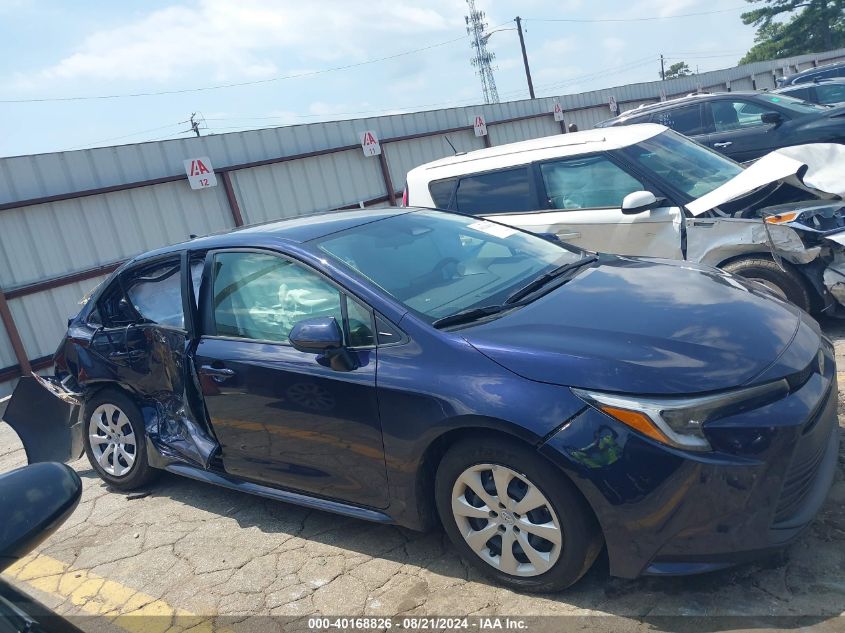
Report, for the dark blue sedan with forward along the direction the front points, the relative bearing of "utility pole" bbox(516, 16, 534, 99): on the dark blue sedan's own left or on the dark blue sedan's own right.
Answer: on the dark blue sedan's own left

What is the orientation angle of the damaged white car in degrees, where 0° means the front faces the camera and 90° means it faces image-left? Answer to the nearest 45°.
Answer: approximately 315°

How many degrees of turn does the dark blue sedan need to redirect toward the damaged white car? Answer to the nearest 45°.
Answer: approximately 90° to its left

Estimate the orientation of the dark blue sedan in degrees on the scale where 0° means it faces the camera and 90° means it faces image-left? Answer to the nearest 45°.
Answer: approximately 315°

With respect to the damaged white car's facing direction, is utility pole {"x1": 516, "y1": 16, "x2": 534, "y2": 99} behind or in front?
behind

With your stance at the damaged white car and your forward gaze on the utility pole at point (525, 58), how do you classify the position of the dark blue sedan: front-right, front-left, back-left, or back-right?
back-left
